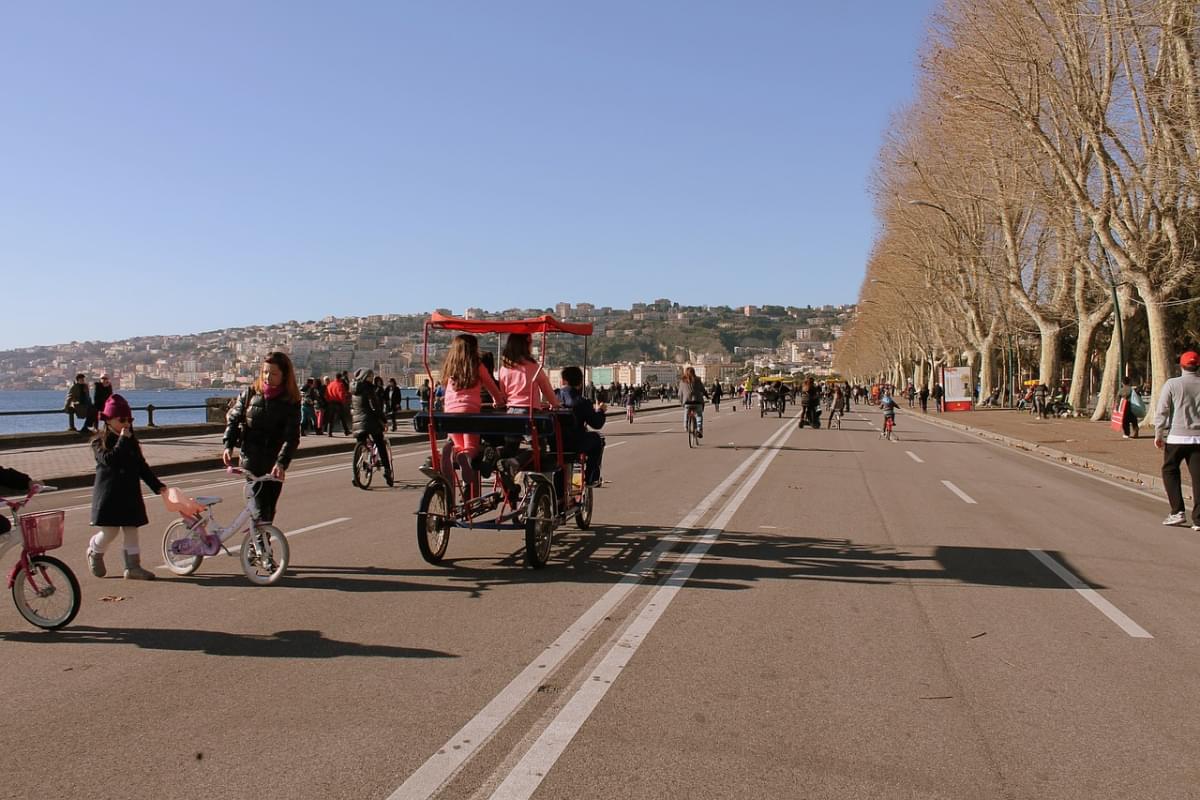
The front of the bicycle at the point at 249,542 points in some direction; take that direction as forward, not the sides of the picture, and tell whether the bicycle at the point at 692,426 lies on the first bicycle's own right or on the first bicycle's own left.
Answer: on the first bicycle's own left

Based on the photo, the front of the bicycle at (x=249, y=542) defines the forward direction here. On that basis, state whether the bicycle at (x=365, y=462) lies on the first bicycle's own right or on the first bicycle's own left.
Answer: on the first bicycle's own left

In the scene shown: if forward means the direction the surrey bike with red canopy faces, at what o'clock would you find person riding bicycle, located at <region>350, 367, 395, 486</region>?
The person riding bicycle is roughly at 10 o'clock from the surrey bike with red canopy.

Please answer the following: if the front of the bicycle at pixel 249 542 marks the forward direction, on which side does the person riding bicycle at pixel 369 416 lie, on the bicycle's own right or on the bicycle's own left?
on the bicycle's own left

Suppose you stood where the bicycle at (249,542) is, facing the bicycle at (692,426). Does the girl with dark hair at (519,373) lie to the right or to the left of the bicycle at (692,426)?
right

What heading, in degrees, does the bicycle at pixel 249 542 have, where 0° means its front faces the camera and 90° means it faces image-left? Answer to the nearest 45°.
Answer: approximately 315°

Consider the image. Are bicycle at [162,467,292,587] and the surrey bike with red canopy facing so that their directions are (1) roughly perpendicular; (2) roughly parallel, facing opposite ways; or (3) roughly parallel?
roughly perpendicular

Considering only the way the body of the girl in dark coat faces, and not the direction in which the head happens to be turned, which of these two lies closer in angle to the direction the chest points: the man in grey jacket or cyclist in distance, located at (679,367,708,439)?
the man in grey jacket

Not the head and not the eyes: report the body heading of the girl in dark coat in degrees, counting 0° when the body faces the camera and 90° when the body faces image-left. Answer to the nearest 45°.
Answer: approximately 315°

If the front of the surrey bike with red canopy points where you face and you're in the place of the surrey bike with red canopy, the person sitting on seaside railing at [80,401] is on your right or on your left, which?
on your left

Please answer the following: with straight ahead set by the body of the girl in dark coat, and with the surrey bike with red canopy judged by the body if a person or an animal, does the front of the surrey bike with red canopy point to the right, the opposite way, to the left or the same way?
to the left

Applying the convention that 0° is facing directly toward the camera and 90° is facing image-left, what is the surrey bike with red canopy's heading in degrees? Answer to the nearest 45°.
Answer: approximately 225°
